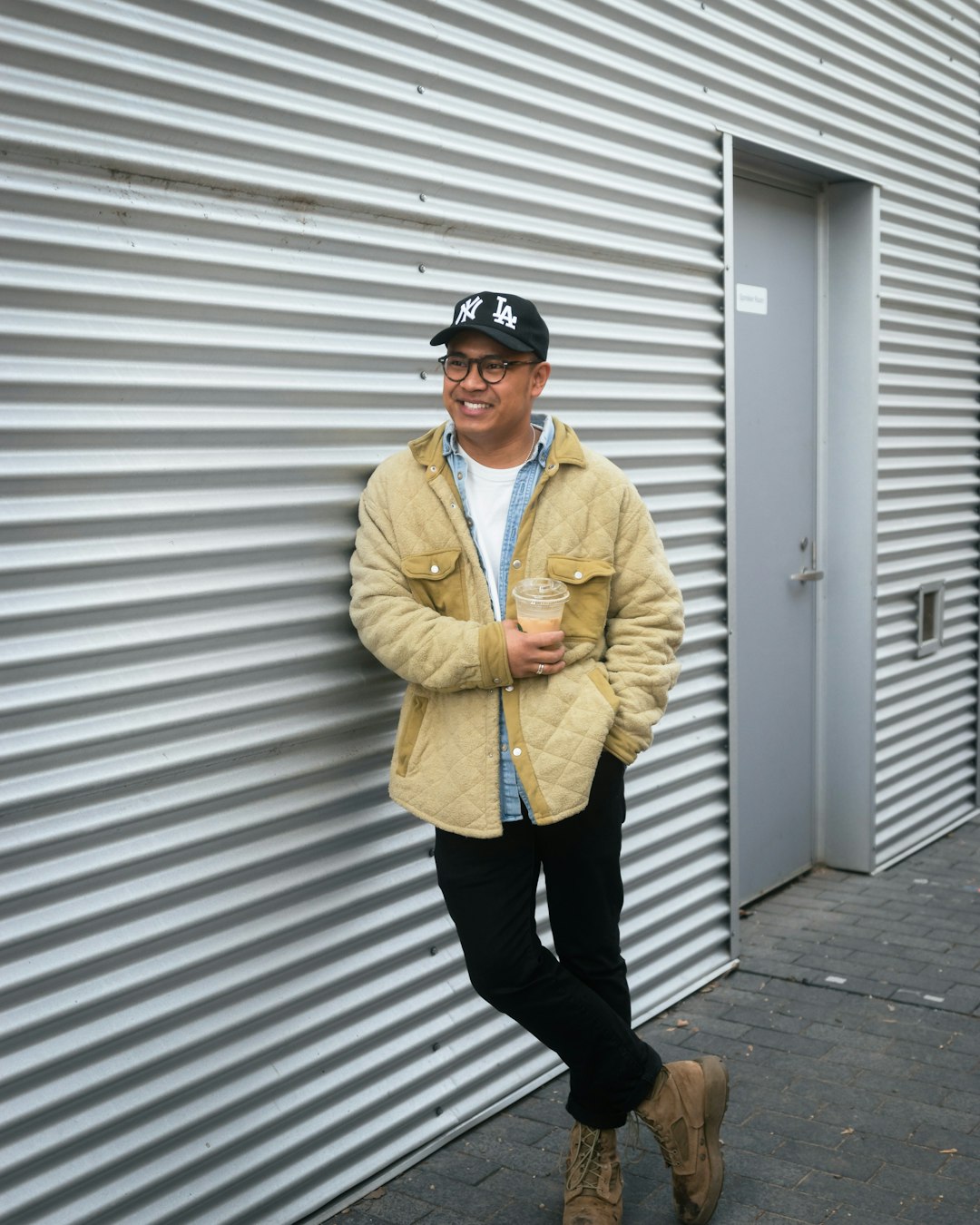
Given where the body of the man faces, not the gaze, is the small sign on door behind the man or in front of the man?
behind

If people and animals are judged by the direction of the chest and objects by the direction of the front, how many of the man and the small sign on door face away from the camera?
0

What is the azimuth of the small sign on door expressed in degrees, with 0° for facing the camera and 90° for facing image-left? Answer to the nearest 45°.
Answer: approximately 315°

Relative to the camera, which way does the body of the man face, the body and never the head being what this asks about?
toward the camera

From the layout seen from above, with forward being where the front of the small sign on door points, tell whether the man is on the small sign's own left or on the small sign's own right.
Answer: on the small sign's own right
